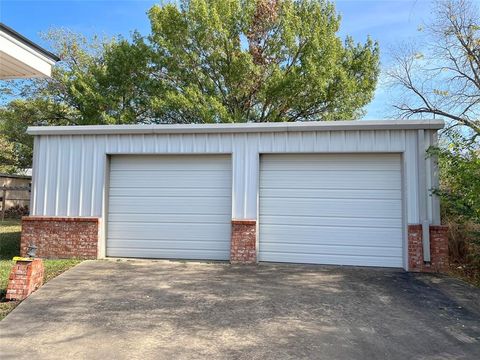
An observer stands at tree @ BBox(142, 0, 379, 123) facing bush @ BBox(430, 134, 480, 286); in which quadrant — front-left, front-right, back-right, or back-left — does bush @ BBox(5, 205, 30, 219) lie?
back-right

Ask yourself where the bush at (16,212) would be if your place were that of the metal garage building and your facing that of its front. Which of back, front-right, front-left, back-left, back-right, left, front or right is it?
back-right

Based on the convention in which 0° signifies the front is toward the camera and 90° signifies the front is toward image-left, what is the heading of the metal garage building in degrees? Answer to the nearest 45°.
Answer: approximately 0°

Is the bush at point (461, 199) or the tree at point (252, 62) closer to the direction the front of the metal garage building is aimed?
the bush

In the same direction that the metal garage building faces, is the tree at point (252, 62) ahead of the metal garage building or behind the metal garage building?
behind

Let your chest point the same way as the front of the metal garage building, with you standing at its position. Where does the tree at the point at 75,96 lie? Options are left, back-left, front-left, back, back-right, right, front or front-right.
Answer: back-right

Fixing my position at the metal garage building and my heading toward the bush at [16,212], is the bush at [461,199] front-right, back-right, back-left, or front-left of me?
back-right

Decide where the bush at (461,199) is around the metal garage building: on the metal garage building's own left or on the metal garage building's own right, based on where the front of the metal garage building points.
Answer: on the metal garage building's own left
